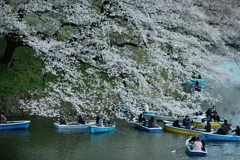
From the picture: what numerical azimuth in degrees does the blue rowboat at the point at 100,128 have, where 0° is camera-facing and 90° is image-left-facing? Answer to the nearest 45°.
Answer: approximately 270°

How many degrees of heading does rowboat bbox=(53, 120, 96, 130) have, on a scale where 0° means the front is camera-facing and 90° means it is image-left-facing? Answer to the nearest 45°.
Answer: approximately 90°

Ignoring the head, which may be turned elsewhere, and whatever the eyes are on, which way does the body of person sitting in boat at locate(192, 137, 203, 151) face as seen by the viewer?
away from the camera

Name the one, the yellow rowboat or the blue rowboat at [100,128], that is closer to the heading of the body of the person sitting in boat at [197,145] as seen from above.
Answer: the yellow rowboat

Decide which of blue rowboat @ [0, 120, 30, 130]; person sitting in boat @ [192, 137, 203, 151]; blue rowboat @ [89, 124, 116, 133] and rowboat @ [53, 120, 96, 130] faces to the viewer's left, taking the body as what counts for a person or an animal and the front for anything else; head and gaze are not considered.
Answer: the rowboat

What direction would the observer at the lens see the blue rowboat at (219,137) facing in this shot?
facing to the left of the viewer

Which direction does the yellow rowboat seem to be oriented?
to the viewer's left

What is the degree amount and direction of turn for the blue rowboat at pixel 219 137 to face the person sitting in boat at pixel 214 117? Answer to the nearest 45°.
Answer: approximately 90° to its right

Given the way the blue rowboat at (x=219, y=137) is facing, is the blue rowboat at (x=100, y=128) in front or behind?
in front

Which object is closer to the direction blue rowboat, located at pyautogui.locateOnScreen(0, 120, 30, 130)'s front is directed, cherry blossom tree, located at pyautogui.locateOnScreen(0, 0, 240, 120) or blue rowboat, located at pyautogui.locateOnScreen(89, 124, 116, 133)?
the blue rowboat
